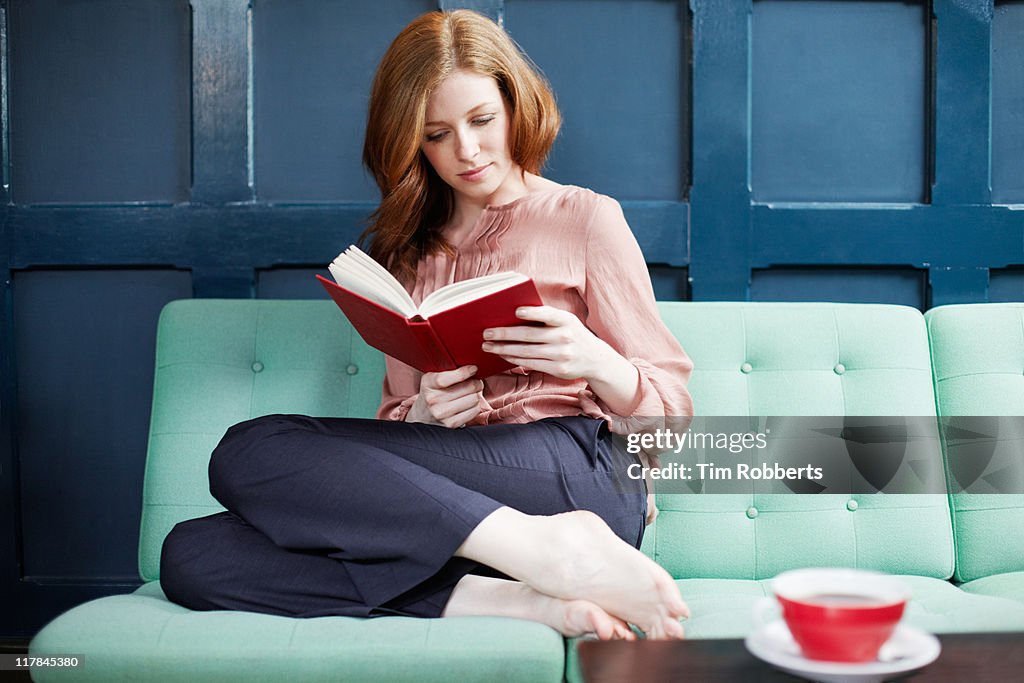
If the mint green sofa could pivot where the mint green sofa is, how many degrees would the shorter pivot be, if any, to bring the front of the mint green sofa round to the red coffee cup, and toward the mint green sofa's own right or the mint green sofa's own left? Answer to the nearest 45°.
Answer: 0° — it already faces it

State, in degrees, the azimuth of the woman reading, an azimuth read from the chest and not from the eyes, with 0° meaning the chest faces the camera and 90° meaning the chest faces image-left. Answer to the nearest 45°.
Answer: approximately 45°

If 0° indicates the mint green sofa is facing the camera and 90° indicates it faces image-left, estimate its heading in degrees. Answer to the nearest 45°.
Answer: approximately 0°

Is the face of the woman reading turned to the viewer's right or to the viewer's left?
to the viewer's left

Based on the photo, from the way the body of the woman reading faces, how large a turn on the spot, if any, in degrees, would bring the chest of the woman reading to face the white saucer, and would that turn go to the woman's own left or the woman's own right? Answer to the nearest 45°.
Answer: approximately 45° to the woman's own left
